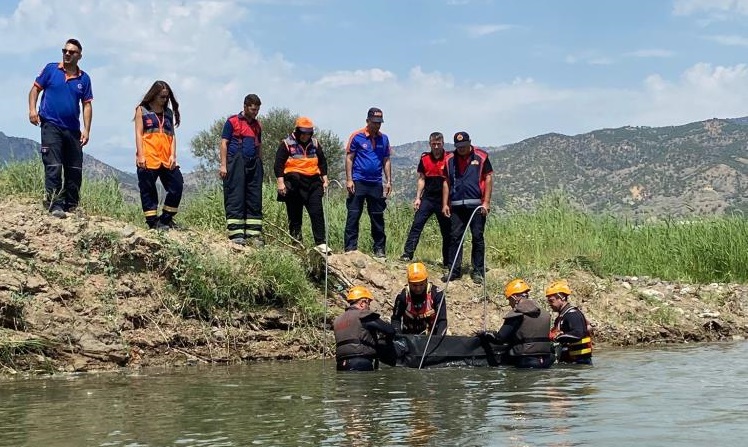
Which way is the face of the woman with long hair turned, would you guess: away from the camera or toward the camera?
toward the camera

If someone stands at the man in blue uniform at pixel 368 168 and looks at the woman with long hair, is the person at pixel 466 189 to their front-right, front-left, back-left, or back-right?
back-left

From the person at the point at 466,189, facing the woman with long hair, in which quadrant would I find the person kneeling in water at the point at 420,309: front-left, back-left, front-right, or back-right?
front-left

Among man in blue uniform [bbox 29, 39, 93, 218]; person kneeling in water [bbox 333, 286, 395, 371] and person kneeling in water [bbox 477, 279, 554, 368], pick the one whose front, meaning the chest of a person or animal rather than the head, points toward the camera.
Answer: the man in blue uniform

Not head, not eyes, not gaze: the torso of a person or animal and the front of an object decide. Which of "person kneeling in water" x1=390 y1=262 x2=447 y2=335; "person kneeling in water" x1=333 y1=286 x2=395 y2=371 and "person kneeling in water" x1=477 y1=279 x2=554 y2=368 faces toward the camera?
"person kneeling in water" x1=390 y1=262 x2=447 y2=335

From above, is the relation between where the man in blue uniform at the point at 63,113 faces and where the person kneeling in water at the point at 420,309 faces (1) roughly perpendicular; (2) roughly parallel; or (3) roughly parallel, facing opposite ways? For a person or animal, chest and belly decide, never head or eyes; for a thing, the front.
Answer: roughly parallel

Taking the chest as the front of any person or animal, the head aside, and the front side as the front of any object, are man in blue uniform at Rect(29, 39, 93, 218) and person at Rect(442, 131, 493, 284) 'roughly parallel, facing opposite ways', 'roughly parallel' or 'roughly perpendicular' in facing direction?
roughly parallel

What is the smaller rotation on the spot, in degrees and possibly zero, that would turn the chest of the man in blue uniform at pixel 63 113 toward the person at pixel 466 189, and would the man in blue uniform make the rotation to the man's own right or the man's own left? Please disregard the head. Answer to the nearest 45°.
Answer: approximately 90° to the man's own left

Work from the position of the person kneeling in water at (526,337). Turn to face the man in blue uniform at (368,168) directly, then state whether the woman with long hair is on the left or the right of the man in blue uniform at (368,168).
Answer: left

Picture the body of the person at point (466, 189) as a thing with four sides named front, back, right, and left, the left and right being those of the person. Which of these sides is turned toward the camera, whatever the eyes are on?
front

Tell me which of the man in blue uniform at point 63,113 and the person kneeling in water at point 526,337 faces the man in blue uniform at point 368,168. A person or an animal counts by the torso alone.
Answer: the person kneeling in water

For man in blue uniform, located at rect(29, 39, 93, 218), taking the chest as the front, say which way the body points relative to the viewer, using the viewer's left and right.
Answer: facing the viewer

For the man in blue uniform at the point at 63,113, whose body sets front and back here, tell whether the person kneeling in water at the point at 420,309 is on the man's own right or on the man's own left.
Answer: on the man's own left

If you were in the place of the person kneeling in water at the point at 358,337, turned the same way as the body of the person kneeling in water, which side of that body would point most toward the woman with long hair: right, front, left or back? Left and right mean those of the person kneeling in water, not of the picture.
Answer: left

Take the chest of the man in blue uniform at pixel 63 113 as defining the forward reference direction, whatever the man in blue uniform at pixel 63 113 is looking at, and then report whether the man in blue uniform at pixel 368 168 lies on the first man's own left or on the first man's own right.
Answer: on the first man's own left

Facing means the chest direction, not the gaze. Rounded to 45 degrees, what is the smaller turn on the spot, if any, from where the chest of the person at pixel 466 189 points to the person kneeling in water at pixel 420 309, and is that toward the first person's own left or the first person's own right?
0° — they already face them

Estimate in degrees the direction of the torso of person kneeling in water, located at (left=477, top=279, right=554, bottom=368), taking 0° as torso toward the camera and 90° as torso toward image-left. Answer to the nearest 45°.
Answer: approximately 135°
